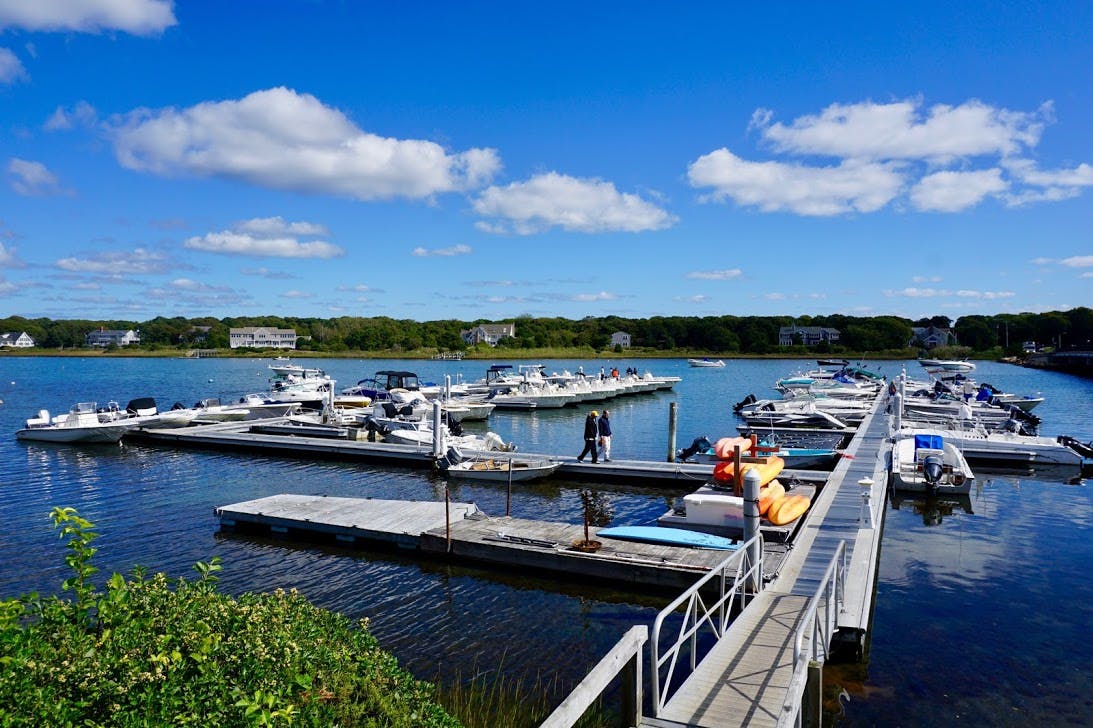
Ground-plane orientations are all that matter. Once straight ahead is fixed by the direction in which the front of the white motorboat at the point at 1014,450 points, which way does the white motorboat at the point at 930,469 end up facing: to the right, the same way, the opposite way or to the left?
to the right

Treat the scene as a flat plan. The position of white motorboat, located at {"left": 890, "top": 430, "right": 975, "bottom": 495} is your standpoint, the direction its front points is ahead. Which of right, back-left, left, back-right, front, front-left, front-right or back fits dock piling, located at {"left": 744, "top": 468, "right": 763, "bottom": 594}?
back

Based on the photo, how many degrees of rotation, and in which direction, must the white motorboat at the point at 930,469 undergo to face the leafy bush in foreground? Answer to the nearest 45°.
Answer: approximately 180°

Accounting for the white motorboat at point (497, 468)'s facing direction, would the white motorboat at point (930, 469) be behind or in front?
in front

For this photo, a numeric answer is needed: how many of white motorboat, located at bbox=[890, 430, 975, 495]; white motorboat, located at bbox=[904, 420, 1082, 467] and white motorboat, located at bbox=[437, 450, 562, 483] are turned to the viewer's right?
1

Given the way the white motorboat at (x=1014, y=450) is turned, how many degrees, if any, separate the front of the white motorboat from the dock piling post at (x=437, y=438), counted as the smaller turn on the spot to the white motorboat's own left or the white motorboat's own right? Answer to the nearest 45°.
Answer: approximately 45° to the white motorboat's own left

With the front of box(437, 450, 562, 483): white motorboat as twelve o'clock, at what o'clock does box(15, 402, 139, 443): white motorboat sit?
box(15, 402, 139, 443): white motorboat is roughly at 7 o'clock from box(437, 450, 562, 483): white motorboat.

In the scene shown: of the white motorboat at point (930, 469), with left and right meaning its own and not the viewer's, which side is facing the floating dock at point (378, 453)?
left

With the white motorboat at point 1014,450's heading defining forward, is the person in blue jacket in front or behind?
in front

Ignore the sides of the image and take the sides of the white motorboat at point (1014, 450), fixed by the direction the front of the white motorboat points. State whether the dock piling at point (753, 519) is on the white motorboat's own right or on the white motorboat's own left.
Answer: on the white motorboat's own left

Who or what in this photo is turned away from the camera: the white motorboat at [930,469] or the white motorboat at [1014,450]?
the white motorboat at [930,469]

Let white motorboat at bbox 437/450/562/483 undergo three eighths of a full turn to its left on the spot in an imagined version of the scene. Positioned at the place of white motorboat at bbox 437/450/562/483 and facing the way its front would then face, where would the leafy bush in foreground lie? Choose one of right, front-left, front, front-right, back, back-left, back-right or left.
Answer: back-left

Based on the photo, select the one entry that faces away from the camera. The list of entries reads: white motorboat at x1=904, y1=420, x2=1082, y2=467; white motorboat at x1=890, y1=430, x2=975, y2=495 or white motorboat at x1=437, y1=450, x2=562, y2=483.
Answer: white motorboat at x1=890, y1=430, x2=975, y2=495

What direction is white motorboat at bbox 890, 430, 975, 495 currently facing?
away from the camera

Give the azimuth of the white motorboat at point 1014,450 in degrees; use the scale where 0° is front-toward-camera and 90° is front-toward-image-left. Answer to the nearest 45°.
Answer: approximately 90°

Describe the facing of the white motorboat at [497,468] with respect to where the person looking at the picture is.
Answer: facing to the right of the viewer

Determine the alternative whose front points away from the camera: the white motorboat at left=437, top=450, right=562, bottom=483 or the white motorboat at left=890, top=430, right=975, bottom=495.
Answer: the white motorboat at left=890, top=430, right=975, bottom=495
